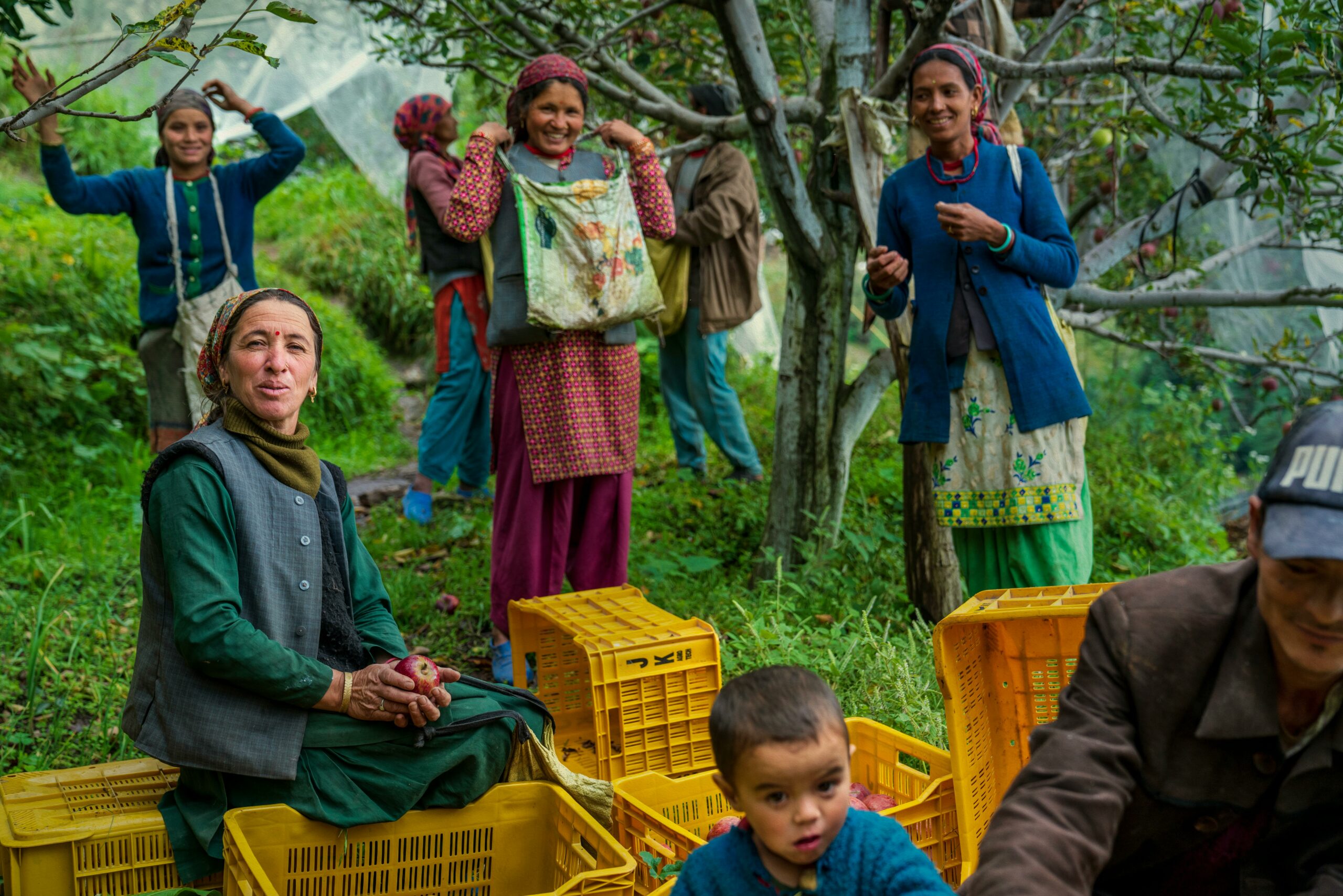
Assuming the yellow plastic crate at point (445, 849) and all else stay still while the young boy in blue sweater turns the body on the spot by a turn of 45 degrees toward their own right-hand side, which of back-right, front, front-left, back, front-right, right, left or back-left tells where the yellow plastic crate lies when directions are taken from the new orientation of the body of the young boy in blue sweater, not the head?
right

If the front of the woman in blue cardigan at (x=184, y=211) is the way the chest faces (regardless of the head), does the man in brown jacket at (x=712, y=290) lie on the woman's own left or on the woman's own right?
on the woman's own left

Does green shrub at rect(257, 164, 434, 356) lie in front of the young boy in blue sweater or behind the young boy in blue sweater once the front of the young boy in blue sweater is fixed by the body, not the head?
behind

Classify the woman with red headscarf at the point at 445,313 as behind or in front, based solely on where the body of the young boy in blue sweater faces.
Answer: behind

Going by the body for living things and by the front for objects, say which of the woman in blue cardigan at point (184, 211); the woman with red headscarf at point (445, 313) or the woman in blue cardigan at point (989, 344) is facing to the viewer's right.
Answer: the woman with red headscarf

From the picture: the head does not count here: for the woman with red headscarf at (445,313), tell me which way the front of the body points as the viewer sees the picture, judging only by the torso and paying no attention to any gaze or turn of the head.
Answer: to the viewer's right

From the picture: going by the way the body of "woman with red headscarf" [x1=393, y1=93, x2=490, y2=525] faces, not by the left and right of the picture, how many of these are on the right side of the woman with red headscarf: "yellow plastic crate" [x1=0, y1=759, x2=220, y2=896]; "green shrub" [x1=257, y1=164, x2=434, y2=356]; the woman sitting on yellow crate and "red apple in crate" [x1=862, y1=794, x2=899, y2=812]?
3

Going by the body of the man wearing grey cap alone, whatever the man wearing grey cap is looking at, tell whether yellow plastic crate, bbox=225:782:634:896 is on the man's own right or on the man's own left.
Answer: on the man's own right

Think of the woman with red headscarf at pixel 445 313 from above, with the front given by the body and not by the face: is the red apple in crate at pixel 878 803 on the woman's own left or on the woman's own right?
on the woman's own right
